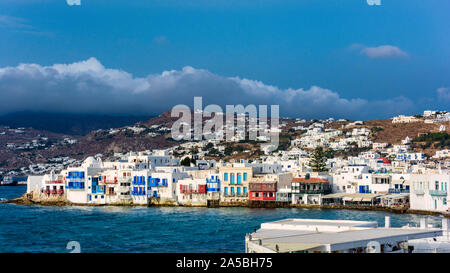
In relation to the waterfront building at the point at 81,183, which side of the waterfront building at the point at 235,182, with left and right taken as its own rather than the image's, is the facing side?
right

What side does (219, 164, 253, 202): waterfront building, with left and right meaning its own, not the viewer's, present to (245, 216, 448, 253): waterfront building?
front

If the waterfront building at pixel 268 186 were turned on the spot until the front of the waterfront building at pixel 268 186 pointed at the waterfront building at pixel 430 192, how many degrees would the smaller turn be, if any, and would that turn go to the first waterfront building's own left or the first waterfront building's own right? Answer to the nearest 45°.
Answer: approximately 45° to the first waterfront building's own left

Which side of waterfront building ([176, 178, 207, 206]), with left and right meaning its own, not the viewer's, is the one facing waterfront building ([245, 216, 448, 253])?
front

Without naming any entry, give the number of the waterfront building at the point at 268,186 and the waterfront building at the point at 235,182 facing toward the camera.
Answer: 2

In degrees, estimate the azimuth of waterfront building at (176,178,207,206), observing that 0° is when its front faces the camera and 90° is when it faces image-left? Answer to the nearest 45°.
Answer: approximately 0°

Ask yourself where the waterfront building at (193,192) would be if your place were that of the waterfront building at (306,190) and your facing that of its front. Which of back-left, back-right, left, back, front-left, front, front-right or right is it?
right

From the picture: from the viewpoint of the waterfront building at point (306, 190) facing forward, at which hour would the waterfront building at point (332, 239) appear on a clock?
the waterfront building at point (332, 239) is roughly at 12 o'clock from the waterfront building at point (306, 190).

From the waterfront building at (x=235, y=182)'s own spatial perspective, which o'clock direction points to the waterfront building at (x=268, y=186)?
the waterfront building at (x=268, y=186) is roughly at 10 o'clock from the waterfront building at (x=235, y=182).

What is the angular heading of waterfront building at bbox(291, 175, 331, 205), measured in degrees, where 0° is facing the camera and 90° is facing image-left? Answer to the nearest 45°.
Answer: approximately 0°
